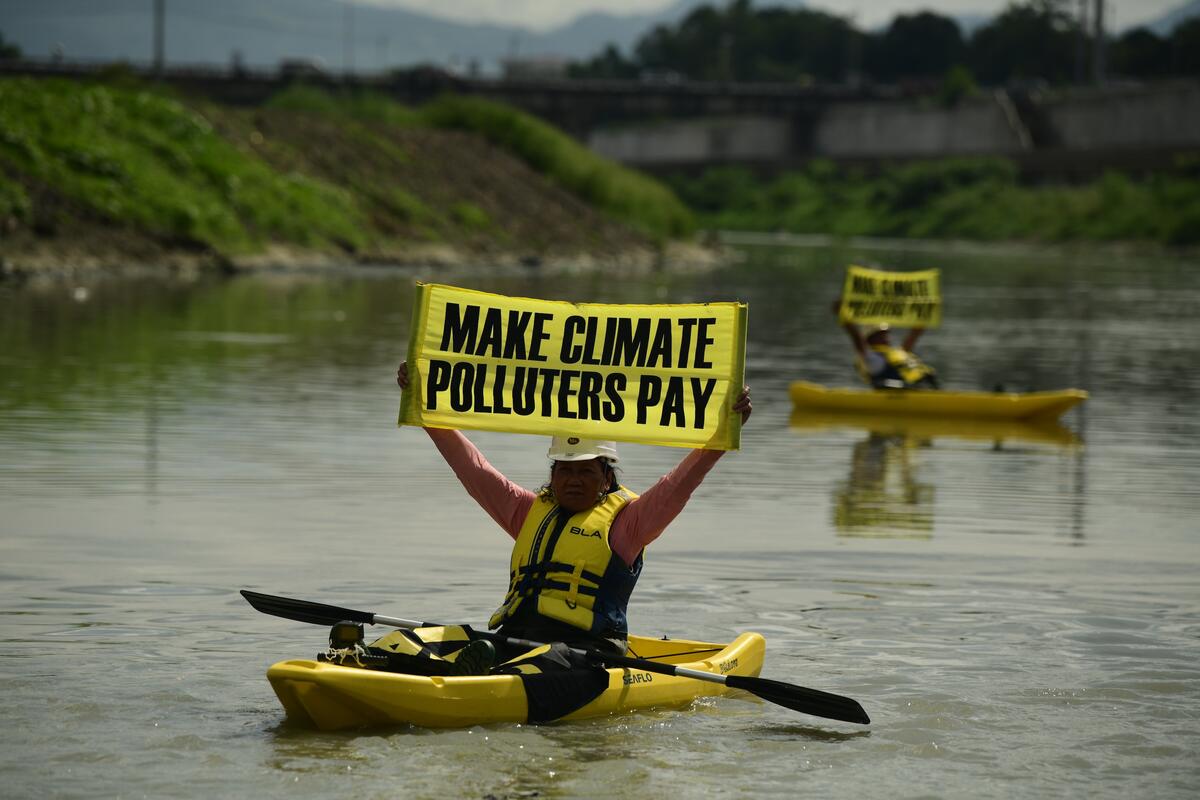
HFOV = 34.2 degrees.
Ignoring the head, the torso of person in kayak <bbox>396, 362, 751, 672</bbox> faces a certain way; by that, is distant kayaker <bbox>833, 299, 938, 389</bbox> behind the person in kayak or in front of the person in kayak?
behind

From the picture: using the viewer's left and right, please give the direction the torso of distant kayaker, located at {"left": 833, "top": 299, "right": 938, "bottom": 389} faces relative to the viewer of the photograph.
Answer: facing the viewer and to the right of the viewer

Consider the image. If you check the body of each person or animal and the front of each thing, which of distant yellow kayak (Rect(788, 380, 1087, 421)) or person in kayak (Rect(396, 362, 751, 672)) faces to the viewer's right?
the distant yellow kayak

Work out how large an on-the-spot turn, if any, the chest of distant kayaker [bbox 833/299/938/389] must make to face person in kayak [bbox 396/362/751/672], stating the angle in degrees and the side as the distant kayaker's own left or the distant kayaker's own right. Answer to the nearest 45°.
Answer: approximately 45° to the distant kayaker's own right

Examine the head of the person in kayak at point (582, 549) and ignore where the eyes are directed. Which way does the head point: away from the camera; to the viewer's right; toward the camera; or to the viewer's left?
toward the camera

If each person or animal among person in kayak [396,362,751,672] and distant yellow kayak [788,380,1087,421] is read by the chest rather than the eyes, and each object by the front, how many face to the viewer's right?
1

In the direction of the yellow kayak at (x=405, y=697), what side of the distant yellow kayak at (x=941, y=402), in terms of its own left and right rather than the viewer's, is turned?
right

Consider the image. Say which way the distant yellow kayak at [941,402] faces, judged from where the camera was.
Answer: facing to the right of the viewer

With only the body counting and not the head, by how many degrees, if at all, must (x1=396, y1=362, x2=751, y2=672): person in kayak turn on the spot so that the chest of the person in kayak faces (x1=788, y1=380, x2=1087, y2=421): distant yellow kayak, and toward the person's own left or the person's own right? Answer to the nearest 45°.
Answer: approximately 135° to the person's own right

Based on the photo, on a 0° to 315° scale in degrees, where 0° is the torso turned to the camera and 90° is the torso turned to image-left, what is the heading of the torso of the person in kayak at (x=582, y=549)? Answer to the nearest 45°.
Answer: approximately 45°

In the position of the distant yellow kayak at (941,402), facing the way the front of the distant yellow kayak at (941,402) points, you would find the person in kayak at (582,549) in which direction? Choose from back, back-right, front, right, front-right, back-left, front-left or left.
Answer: right
